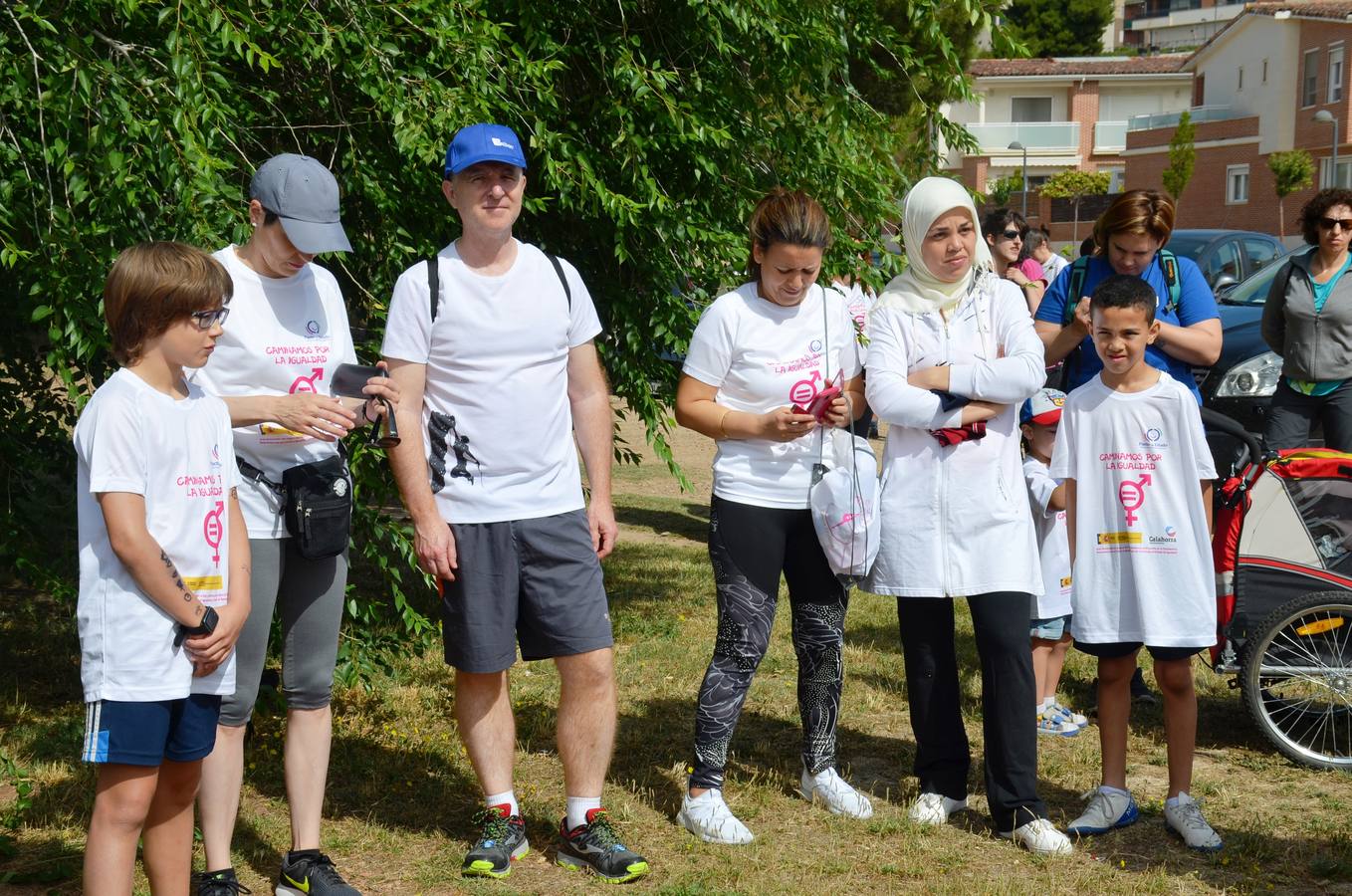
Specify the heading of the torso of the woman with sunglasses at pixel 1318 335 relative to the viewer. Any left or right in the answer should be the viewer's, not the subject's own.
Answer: facing the viewer

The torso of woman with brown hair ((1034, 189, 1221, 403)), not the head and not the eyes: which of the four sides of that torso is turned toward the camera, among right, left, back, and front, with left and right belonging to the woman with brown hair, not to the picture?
front

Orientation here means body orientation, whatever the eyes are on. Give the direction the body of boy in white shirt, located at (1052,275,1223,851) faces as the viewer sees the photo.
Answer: toward the camera

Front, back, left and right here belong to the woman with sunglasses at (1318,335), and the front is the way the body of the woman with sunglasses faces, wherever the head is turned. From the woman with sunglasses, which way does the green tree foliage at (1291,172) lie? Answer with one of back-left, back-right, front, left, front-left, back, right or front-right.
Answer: back

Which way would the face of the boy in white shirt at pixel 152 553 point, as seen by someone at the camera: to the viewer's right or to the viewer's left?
to the viewer's right

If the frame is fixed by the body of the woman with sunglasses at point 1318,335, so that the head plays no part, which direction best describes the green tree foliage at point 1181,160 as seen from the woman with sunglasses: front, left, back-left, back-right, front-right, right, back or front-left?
back

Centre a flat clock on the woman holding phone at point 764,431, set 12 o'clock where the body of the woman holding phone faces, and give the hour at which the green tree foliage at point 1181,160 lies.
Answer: The green tree foliage is roughly at 8 o'clock from the woman holding phone.

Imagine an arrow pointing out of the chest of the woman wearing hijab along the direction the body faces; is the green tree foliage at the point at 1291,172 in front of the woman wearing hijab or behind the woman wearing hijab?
behind

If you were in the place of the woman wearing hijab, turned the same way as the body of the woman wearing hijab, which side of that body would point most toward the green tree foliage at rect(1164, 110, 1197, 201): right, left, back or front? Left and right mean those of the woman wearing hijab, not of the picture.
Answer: back

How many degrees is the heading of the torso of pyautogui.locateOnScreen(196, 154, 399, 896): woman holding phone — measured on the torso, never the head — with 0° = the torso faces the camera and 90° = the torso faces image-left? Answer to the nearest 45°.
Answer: approximately 315°

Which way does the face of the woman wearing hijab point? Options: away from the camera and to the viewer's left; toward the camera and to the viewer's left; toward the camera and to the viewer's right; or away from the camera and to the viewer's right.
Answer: toward the camera and to the viewer's right

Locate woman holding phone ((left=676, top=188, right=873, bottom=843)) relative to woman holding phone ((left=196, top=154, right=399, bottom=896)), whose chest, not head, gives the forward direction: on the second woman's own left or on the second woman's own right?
on the second woman's own left

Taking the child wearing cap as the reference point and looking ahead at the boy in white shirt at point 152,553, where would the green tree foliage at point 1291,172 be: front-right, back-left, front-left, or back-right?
back-right

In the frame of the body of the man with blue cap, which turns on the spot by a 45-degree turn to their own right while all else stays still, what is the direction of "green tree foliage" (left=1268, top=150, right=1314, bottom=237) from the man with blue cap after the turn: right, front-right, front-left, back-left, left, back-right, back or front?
back

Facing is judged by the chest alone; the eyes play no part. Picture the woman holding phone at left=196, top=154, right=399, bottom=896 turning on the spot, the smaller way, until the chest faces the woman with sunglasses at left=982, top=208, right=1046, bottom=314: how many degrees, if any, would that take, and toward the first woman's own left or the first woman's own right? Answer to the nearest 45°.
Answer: approximately 90° to the first woman's own left
